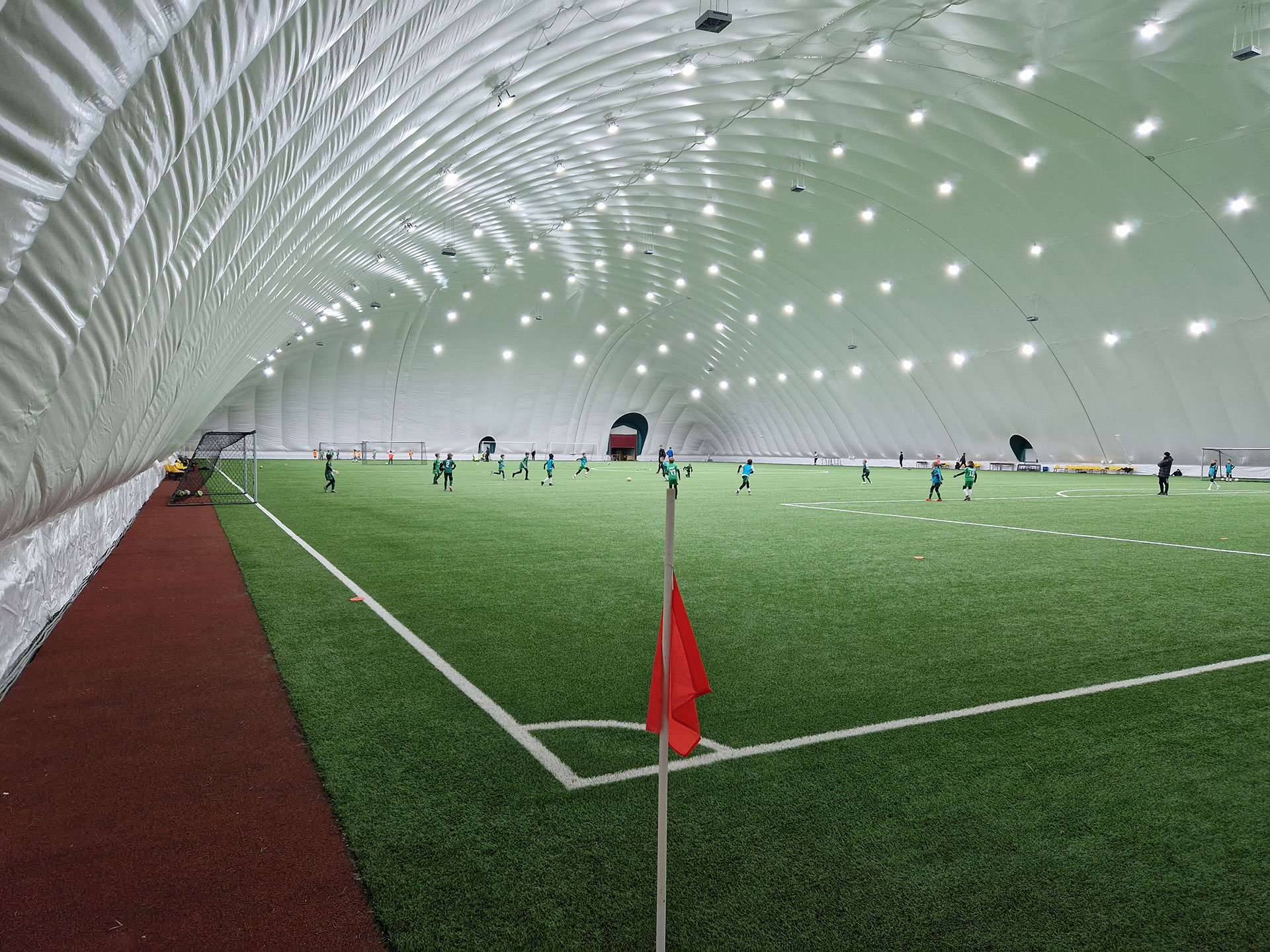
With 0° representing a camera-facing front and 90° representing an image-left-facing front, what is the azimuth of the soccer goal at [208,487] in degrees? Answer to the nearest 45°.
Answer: approximately 270°

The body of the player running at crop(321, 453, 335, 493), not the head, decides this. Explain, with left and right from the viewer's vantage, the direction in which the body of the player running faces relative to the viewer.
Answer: facing to the right of the viewer

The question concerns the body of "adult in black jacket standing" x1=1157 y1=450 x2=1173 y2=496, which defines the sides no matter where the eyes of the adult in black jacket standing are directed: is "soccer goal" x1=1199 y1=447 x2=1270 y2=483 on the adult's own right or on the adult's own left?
on the adult's own right

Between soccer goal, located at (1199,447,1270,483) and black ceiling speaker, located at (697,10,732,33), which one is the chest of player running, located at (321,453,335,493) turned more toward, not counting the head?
the soccer goal

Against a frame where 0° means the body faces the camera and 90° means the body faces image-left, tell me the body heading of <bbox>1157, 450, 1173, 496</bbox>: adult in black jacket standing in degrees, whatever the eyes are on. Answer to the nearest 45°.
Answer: approximately 90°

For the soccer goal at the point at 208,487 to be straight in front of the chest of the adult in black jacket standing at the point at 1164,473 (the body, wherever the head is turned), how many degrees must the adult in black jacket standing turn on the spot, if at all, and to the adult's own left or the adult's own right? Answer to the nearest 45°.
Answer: approximately 45° to the adult's own left

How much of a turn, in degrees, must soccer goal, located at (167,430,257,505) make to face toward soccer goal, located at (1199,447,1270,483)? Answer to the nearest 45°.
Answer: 0° — it already faces it

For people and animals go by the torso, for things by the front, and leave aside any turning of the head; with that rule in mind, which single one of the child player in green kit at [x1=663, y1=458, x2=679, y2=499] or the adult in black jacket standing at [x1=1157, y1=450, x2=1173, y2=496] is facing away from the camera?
the child player in green kit
